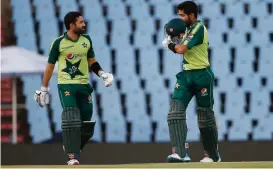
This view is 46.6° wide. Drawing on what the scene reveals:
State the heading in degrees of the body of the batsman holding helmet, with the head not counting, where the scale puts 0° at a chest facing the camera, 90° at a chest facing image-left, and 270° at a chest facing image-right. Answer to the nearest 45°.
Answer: approximately 45°
